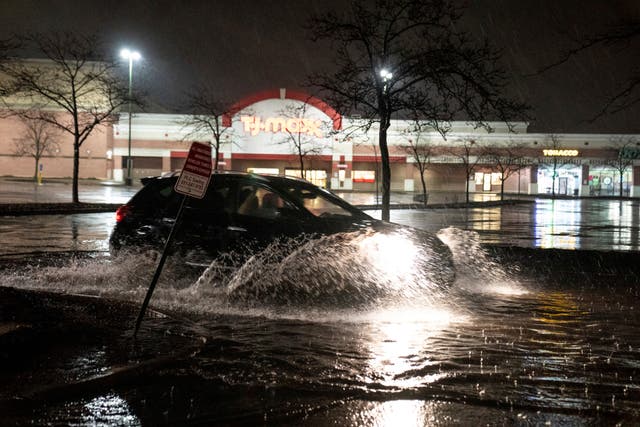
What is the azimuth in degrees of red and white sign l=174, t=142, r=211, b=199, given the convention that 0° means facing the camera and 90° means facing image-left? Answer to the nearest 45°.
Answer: approximately 0°

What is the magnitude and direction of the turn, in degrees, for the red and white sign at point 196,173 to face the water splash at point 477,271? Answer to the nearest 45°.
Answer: approximately 135° to its left

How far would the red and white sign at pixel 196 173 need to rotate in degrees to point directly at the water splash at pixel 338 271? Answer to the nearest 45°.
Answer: approximately 135° to its left

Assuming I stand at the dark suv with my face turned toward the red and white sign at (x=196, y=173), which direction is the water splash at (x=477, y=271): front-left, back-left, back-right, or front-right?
back-left

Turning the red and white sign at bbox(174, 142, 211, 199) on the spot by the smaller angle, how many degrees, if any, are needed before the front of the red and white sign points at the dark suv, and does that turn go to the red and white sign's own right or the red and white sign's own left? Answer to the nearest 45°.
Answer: approximately 180°
